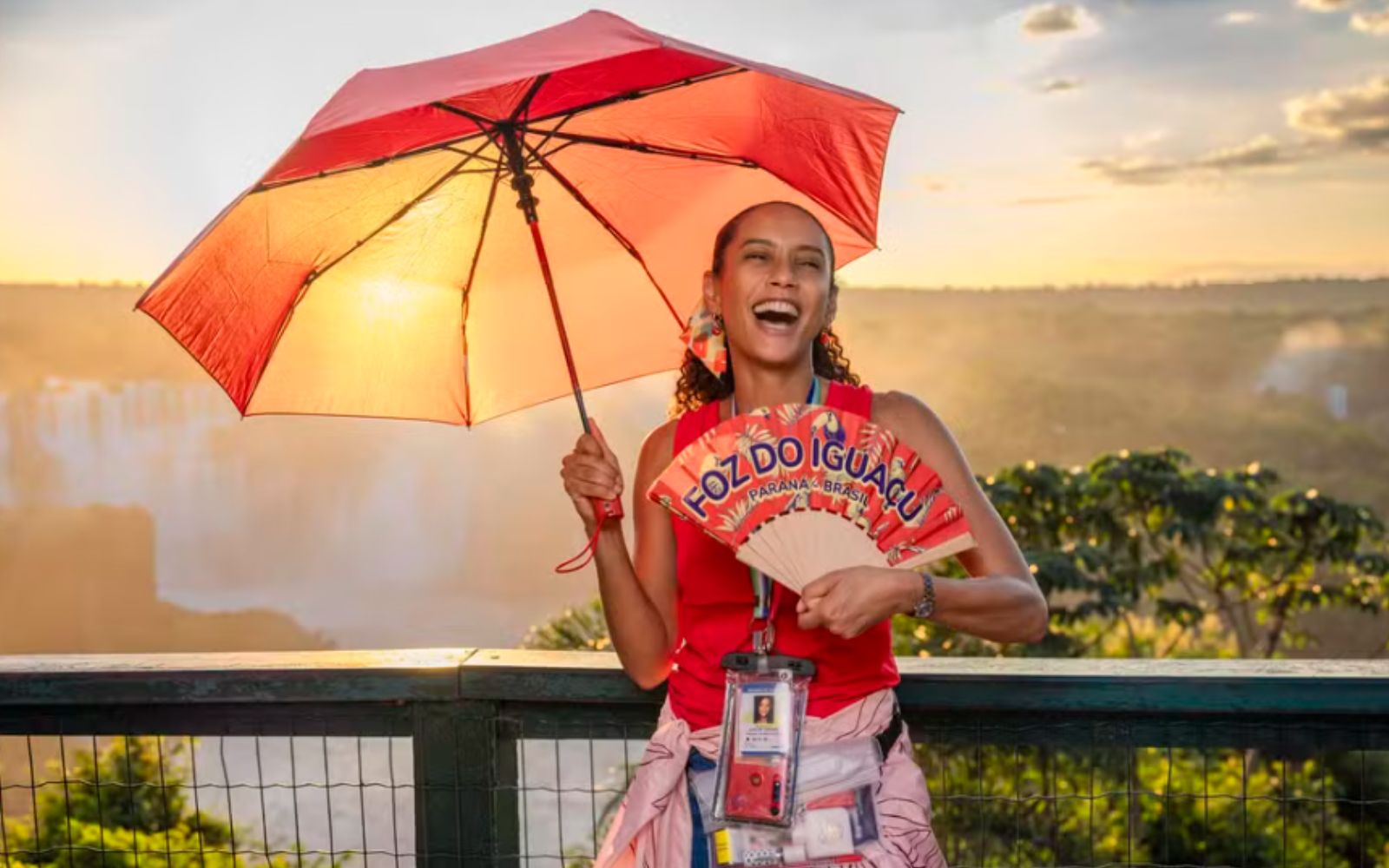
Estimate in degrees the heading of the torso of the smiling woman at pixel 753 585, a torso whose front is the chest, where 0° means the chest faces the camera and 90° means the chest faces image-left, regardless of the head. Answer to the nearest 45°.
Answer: approximately 0°

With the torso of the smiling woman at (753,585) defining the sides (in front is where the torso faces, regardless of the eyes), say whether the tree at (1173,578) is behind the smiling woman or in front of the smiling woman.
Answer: behind
